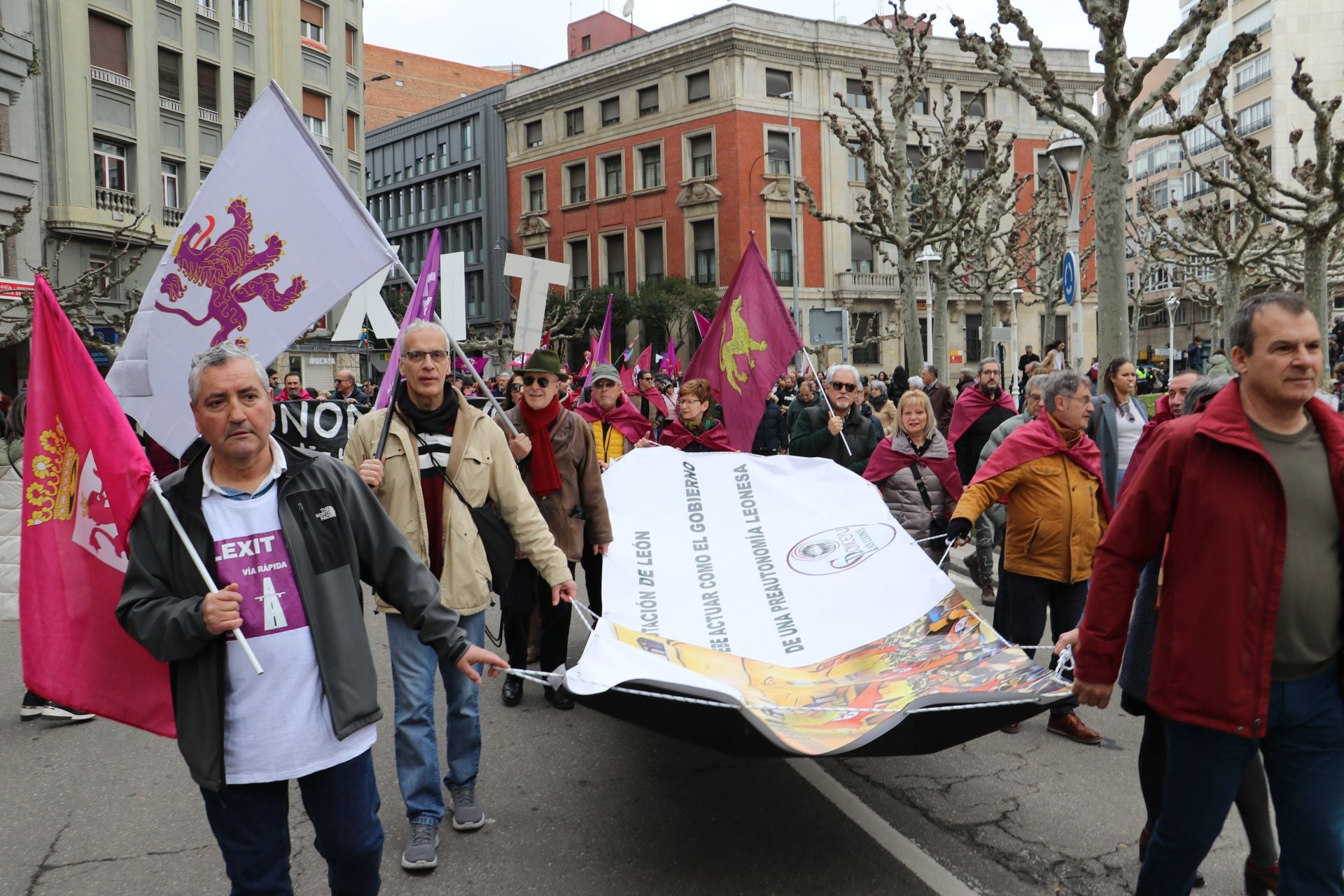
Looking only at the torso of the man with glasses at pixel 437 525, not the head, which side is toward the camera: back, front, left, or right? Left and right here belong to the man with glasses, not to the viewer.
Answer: front

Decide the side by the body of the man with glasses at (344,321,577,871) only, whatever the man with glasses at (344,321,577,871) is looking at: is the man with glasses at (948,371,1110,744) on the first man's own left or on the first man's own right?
on the first man's own left

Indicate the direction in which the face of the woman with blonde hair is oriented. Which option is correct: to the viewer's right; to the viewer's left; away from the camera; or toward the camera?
toward the camera

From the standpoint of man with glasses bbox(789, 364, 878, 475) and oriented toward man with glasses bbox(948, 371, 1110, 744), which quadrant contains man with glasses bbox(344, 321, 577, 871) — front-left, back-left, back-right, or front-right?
front-right

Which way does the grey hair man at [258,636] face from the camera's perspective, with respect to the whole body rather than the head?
toward the camera

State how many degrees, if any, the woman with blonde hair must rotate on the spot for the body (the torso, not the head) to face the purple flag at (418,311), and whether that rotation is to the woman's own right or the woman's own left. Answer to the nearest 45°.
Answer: approximately 45° to the woman's own right

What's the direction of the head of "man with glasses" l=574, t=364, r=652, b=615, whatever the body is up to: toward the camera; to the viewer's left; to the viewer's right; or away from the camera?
toward the camera

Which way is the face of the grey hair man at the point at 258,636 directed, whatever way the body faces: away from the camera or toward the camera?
toward the camera

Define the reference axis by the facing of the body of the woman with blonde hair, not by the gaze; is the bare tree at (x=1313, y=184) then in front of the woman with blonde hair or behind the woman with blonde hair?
behind

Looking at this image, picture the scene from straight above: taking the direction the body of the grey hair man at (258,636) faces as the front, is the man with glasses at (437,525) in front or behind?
behind

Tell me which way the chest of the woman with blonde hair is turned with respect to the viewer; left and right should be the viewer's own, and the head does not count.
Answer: facing the viewer

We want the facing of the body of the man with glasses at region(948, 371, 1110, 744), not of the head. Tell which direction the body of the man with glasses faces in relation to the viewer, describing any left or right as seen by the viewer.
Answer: facing the viewer and to the right of the viewer

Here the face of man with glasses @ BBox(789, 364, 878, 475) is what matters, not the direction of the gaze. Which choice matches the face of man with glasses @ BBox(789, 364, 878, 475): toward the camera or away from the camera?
toward the camera

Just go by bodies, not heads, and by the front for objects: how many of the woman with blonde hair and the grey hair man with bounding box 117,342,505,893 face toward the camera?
2

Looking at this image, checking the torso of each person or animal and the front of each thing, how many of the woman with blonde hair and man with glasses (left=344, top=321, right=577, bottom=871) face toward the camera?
2

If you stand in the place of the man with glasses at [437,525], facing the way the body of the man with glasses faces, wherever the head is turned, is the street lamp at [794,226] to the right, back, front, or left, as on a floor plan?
back
